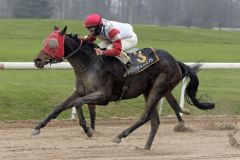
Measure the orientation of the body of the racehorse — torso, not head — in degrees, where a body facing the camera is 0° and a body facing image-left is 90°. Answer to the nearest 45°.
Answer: approximately 90°
